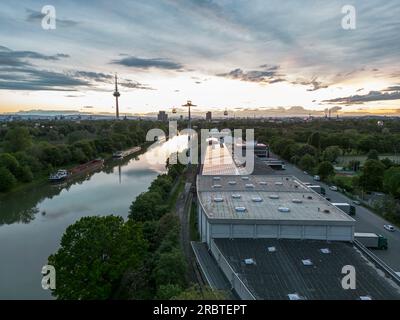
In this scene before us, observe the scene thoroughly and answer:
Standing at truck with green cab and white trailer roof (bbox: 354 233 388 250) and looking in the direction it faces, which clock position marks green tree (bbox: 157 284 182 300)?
The green tree is roughly at 4 o'clock from the truck with green cab and white trailer roof.

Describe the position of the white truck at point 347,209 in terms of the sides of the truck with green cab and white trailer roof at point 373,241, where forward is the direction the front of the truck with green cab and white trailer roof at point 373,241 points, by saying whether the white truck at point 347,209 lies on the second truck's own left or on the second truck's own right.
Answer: on the second truck's own left

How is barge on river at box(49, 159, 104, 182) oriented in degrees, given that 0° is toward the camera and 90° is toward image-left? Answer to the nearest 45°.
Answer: approximately 225°

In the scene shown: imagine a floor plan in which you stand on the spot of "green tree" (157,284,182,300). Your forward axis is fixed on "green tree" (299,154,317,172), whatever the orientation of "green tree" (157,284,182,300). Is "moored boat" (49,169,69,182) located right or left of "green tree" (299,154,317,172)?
left

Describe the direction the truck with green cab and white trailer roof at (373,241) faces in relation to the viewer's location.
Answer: facing to the right of the viewer

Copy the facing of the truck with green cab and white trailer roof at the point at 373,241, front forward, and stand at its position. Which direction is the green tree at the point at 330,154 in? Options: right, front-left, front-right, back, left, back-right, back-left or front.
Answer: left

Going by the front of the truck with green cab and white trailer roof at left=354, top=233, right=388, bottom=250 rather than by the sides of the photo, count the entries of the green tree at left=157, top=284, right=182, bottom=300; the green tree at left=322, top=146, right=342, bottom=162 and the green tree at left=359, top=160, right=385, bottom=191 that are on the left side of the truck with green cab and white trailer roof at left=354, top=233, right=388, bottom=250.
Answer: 2

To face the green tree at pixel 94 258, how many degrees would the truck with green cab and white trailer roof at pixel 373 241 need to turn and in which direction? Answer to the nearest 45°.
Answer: approximately 135° to its right

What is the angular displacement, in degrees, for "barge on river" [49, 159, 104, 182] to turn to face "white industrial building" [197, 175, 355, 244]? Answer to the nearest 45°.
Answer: approximately 135° to its right

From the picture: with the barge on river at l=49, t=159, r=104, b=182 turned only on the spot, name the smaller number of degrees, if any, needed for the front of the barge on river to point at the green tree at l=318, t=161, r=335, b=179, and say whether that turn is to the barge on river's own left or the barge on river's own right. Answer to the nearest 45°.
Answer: approximately 90° to the barge on river's own right

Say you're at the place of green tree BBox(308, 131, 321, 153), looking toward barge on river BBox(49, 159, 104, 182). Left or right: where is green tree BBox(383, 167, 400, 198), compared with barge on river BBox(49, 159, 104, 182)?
left

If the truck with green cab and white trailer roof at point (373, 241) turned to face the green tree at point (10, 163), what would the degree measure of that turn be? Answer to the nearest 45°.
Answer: approximately 180°

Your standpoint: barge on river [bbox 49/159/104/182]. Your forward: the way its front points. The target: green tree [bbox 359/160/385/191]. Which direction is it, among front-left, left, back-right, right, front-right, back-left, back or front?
right
